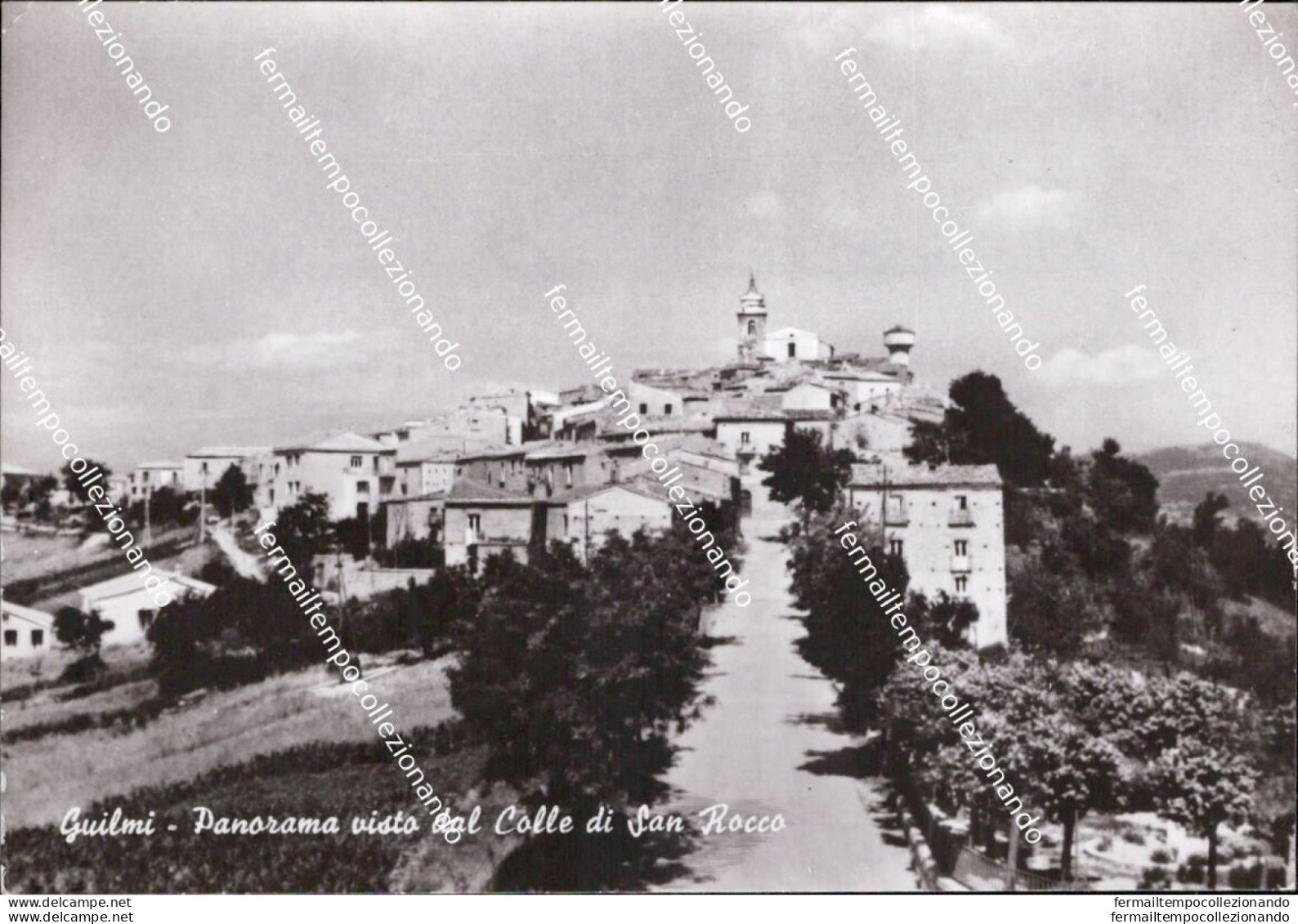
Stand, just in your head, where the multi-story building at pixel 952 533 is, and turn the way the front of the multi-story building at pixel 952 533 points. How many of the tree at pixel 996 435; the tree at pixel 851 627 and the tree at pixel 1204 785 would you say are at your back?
1

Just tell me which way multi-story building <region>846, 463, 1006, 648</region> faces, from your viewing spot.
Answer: facing the viewer

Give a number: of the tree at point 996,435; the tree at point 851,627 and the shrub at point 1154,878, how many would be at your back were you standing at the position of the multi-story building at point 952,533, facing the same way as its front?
1

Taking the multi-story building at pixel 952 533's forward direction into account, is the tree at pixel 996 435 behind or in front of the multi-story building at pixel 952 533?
behind

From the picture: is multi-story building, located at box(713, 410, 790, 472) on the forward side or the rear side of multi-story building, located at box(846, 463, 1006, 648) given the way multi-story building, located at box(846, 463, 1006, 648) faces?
on the rear side

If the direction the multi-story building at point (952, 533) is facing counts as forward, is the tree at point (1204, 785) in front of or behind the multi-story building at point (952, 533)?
in front

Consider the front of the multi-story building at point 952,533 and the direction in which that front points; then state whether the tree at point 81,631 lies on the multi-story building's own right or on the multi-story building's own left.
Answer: on the multi-story building's own right

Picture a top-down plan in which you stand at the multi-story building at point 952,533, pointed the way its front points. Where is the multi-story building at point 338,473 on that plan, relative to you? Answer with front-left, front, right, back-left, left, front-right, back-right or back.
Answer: right

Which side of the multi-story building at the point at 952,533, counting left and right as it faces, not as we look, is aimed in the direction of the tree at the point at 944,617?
front

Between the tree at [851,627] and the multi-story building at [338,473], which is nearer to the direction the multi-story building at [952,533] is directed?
the tree

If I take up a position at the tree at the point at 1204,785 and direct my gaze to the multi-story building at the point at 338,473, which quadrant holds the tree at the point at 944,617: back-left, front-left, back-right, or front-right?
front-right

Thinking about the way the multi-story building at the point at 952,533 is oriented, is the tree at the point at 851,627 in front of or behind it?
in front
